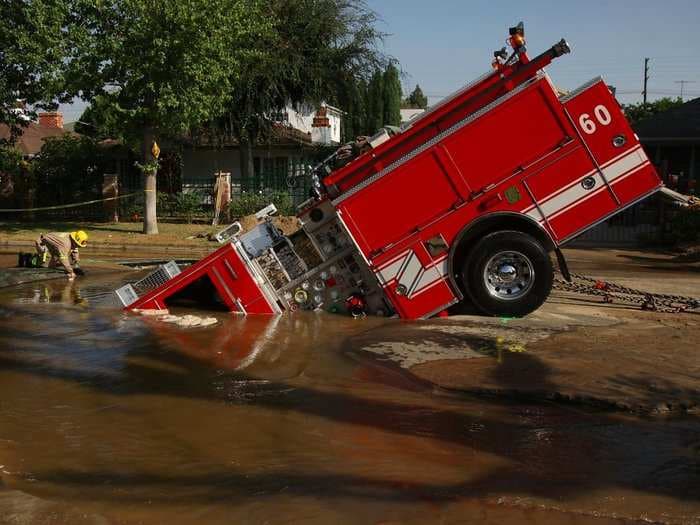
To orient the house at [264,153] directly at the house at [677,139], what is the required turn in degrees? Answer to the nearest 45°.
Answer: approximately 90° to its left

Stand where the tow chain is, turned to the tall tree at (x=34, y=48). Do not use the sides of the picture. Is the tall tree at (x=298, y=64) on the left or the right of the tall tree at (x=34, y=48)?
right

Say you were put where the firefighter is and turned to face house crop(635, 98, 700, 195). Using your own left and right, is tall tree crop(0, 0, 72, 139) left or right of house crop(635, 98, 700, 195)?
left

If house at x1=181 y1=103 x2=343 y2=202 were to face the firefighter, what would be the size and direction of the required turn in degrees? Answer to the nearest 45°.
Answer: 0° — it already faces them

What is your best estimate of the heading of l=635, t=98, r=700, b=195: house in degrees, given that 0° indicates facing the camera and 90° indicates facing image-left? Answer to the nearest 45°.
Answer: approximately 0°

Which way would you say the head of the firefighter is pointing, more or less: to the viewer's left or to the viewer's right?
to the viewer's right

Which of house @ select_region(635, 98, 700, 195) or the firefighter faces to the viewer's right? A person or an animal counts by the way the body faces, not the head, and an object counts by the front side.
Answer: the firefighter

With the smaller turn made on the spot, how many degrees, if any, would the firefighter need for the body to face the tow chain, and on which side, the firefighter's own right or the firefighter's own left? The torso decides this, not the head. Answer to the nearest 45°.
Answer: approximately 45° to the firefighter's own right

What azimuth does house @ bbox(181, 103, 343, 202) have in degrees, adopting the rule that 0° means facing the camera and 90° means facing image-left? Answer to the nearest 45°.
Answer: approximately 0°

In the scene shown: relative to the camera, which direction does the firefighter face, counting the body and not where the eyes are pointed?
to the viewer's right

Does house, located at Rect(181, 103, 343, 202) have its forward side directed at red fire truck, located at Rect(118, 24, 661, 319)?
yes
